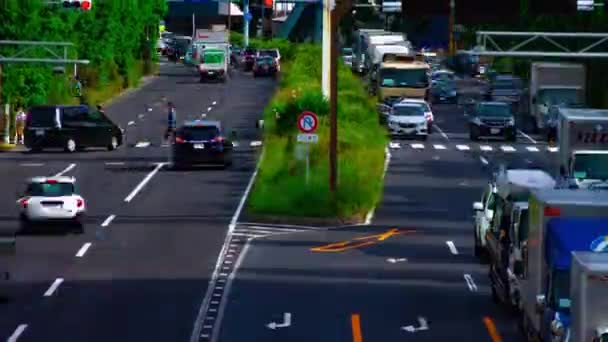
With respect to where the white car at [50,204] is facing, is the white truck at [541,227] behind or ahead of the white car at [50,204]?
behind

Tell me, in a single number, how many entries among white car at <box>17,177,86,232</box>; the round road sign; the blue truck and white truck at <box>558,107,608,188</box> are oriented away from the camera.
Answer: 1

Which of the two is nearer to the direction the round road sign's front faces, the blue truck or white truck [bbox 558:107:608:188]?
the blue truck

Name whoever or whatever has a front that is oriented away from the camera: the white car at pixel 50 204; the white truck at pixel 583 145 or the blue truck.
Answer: the white car

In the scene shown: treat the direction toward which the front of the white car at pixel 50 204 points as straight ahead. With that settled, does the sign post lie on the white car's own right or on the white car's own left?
on the white car's own right

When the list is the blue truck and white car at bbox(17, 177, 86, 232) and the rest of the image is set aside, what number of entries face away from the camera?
1

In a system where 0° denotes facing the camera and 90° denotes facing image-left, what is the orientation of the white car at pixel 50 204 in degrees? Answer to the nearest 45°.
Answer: approximately 180°

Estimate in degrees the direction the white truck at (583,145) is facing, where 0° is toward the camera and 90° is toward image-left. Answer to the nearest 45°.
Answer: approximately 0°

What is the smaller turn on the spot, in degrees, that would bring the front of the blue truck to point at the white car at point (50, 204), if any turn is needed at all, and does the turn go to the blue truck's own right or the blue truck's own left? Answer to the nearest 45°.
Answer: approximately 135° to the blue truck's own right

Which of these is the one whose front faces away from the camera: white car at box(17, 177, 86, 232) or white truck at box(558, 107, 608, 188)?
the white car

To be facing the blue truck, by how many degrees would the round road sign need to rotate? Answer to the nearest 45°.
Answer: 0° — it already faces it

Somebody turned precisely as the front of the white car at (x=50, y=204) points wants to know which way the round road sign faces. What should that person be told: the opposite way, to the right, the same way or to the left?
the opposite way
